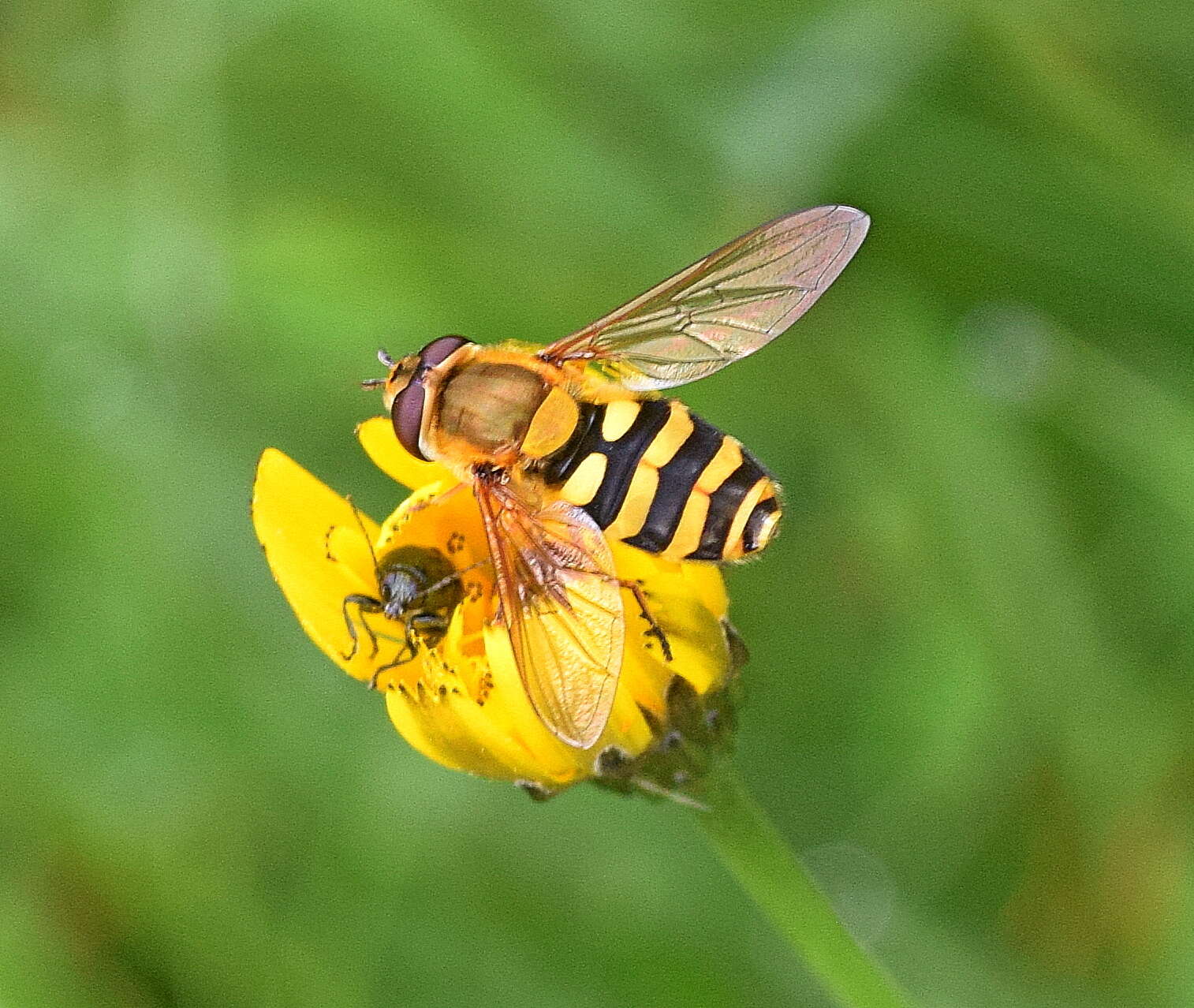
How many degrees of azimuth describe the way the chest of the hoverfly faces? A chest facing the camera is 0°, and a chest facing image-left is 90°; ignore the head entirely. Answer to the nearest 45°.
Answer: approximately 90°
